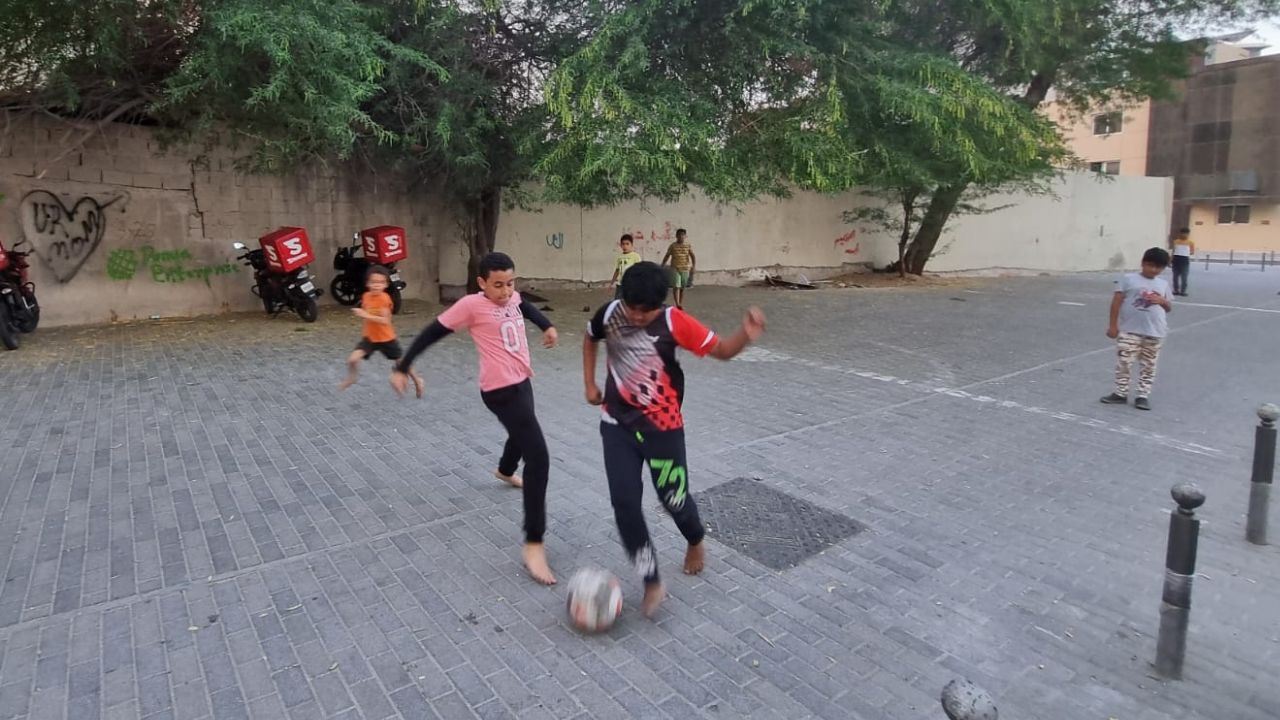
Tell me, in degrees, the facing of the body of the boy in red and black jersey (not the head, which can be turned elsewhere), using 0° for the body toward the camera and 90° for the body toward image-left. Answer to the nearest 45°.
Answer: approximately 0°

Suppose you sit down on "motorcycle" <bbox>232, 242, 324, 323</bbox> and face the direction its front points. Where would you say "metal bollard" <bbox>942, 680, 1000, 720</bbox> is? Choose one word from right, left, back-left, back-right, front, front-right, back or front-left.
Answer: back-left

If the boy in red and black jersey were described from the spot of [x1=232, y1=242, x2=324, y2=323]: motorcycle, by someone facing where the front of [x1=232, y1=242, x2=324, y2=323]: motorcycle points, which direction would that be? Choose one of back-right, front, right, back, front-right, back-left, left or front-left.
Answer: back-left

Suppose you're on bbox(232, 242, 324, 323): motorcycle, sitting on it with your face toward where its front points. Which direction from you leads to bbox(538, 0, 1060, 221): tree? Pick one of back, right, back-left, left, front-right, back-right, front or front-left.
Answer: right

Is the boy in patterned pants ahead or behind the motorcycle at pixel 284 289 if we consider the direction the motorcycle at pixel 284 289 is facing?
behind

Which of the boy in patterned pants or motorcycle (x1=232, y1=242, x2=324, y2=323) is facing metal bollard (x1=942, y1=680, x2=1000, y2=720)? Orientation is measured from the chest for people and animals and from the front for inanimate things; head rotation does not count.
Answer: the boy in patterned pants

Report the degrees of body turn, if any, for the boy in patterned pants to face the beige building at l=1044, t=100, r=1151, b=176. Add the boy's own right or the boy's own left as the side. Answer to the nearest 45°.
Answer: approximately 180°

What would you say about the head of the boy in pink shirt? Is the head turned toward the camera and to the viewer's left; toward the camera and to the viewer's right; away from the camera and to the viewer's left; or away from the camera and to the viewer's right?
toward the camera and to the viewer's right

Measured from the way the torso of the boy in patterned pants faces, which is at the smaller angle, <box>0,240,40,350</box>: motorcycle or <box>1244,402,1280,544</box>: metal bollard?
the metal bollard

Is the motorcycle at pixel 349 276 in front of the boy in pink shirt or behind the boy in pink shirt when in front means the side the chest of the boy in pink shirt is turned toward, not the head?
behind

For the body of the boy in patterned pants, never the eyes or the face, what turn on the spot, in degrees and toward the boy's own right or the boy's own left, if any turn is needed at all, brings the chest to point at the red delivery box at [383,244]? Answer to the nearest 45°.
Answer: approximately 90° to the boy's own right
